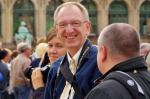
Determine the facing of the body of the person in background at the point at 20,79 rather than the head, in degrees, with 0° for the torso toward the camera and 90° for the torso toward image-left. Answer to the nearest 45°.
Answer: approximately 225°

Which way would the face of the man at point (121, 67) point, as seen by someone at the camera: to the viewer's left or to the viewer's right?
to the viewer's left

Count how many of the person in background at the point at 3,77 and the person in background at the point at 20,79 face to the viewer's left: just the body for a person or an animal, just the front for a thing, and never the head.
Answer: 0

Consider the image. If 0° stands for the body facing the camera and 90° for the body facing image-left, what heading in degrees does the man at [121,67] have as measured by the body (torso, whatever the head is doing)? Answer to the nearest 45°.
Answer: approximately 135°
